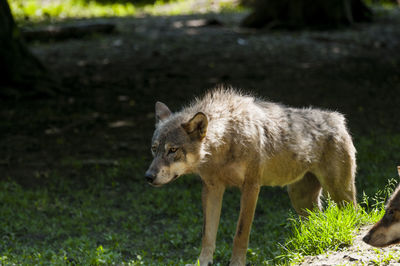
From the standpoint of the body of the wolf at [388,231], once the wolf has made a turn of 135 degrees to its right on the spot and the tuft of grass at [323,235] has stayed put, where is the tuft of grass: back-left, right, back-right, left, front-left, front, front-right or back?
left

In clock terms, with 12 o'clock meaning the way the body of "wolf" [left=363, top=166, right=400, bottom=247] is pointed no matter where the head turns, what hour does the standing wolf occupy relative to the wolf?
The standing wolf is roughly at 1 o'clock from the wolf.

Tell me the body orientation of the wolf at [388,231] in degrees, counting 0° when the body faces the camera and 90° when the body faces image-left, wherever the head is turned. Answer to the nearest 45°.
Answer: approximately 90°

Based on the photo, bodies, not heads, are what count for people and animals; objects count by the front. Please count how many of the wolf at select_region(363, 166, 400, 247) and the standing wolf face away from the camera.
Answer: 0

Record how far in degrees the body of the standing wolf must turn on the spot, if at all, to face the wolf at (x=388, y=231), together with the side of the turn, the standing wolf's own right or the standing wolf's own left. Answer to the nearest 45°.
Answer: approximately 90° to the standing wolf's own left

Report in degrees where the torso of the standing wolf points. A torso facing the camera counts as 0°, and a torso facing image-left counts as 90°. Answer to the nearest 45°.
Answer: approximately 45°
